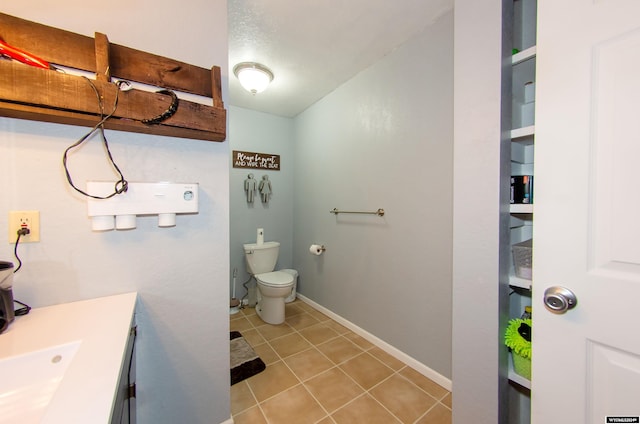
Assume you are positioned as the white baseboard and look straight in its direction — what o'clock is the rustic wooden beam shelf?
The rustic wooden beam shelf is roughly at 12 o'clock from the white baseboard.

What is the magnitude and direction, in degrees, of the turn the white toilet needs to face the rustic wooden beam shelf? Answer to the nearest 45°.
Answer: approximately 90° to its right

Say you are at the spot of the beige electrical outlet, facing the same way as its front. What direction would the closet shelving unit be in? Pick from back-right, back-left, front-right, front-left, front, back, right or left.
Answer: front-left

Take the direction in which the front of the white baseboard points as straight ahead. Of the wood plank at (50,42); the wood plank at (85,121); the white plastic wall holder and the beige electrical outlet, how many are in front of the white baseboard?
4

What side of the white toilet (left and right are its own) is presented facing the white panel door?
front

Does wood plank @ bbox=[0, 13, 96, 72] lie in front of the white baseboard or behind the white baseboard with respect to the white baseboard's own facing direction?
in front
